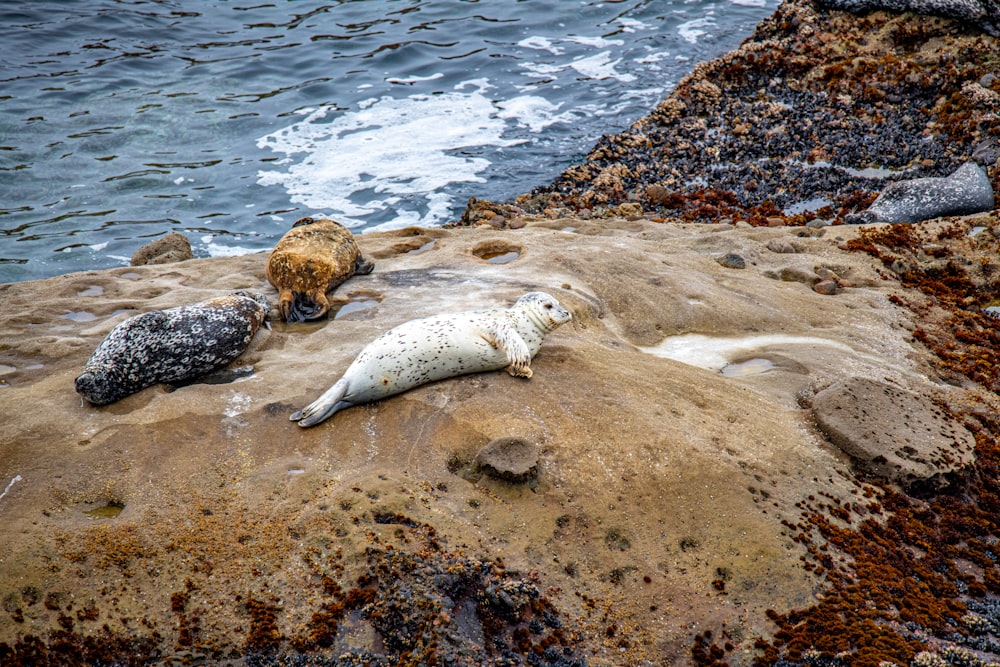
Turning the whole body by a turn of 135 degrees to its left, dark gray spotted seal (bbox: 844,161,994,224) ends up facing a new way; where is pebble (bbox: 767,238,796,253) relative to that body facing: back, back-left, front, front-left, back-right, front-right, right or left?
left

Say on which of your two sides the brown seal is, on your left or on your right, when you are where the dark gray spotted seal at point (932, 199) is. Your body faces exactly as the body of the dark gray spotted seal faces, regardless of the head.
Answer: on your right

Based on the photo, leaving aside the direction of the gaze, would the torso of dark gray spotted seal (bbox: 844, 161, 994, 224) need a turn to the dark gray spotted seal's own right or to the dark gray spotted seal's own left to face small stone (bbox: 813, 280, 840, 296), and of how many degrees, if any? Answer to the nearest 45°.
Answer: approximately 90° to the dark gray spotted seal's own right

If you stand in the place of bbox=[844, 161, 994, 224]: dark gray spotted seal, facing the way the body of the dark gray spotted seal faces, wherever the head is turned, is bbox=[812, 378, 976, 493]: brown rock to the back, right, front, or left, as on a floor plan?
right

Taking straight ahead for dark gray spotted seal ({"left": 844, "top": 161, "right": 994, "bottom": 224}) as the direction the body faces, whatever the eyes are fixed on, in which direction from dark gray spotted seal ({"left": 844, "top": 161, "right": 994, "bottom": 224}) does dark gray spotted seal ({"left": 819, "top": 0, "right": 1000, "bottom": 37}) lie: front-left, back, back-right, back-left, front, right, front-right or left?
left

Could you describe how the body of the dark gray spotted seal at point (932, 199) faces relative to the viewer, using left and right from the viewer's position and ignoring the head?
facing to the right of the viewer

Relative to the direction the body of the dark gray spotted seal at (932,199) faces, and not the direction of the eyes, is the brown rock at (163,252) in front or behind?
behind
